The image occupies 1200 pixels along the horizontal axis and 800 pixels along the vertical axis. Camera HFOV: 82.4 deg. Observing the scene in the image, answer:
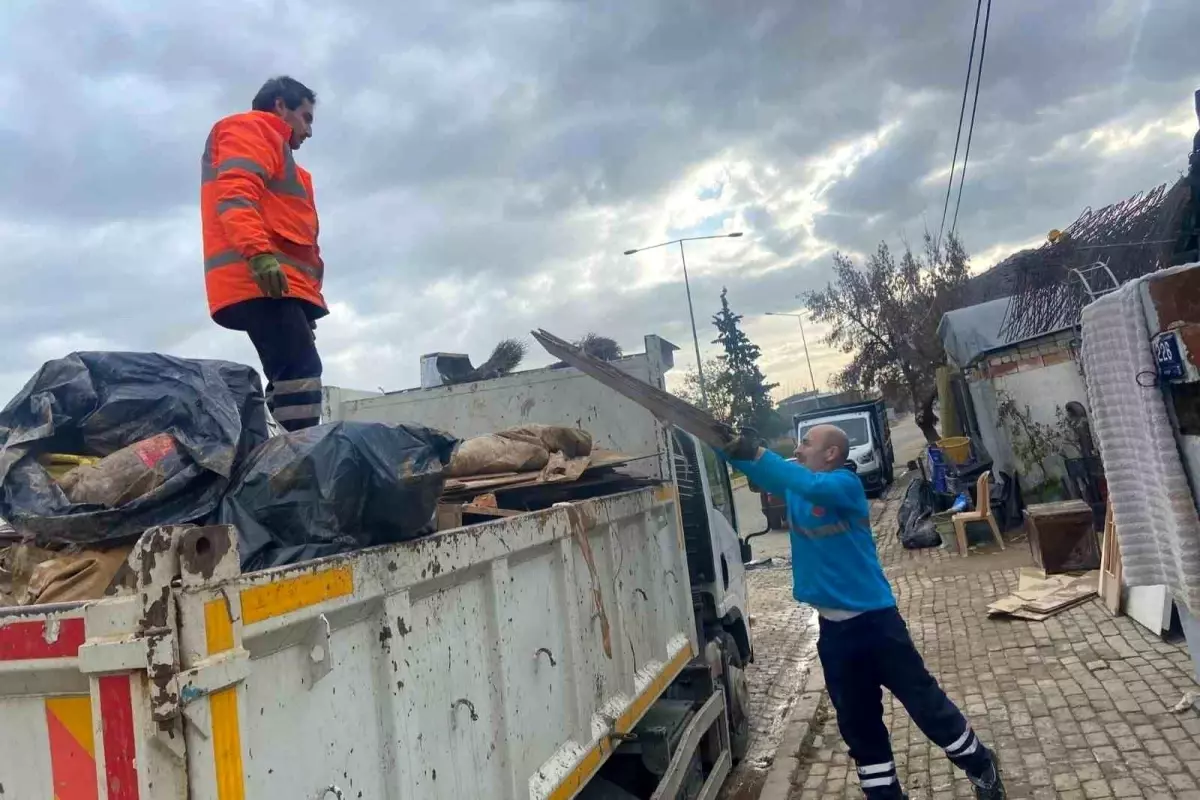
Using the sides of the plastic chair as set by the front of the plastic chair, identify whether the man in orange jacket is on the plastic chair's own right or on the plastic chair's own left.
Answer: on the plastic chair's own left

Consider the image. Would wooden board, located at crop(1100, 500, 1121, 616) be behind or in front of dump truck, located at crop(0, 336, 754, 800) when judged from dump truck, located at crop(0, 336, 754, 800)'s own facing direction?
in front

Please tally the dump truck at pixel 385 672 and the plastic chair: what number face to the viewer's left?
1

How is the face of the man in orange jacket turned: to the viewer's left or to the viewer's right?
to the viewer's right

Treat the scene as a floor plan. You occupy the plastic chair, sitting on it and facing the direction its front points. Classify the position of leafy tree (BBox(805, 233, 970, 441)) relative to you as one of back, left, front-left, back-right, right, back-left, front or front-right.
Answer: right

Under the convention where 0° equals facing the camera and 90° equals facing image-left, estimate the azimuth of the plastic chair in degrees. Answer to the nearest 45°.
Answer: approximately 90°

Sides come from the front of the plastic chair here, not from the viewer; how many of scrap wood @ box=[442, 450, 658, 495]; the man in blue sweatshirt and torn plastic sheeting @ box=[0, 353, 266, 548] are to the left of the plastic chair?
3

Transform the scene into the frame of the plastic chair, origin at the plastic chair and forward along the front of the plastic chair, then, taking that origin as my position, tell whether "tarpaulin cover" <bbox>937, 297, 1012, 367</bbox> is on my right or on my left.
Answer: on my right

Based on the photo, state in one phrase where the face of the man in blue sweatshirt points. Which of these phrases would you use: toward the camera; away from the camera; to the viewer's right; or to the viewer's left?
to the viewer's left

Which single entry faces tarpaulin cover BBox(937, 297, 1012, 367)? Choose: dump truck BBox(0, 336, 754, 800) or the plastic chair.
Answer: the dump truck

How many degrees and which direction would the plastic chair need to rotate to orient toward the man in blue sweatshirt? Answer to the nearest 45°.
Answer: approximately 90° to its left

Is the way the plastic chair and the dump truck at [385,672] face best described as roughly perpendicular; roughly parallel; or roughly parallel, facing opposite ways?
roughly perpendicular

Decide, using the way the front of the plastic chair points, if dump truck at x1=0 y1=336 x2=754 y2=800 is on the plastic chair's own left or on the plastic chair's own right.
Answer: on the plastic chair's own left

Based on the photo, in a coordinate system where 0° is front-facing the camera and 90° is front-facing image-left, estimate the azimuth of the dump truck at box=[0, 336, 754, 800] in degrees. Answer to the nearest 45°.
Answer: approximately 225°
